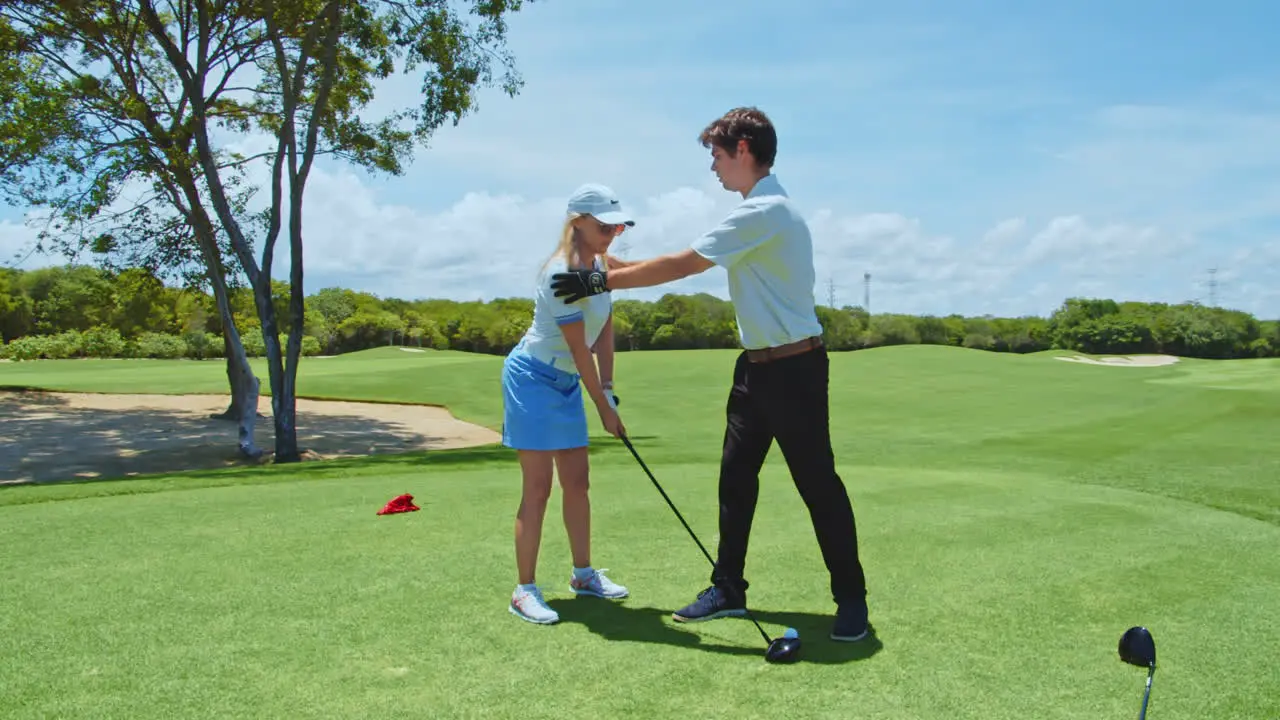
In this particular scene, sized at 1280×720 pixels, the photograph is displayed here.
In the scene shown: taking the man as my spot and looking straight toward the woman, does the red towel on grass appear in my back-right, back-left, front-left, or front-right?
front-right

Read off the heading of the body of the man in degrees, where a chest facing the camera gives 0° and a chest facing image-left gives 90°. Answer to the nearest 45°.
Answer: approximately 90°

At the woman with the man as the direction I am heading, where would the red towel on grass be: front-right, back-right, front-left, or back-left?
back-left

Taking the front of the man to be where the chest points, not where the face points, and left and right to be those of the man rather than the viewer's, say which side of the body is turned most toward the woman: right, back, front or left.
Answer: front

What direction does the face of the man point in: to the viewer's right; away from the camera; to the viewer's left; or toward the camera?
to the viewer's left

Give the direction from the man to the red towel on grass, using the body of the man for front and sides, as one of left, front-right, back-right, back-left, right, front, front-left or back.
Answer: front-right
